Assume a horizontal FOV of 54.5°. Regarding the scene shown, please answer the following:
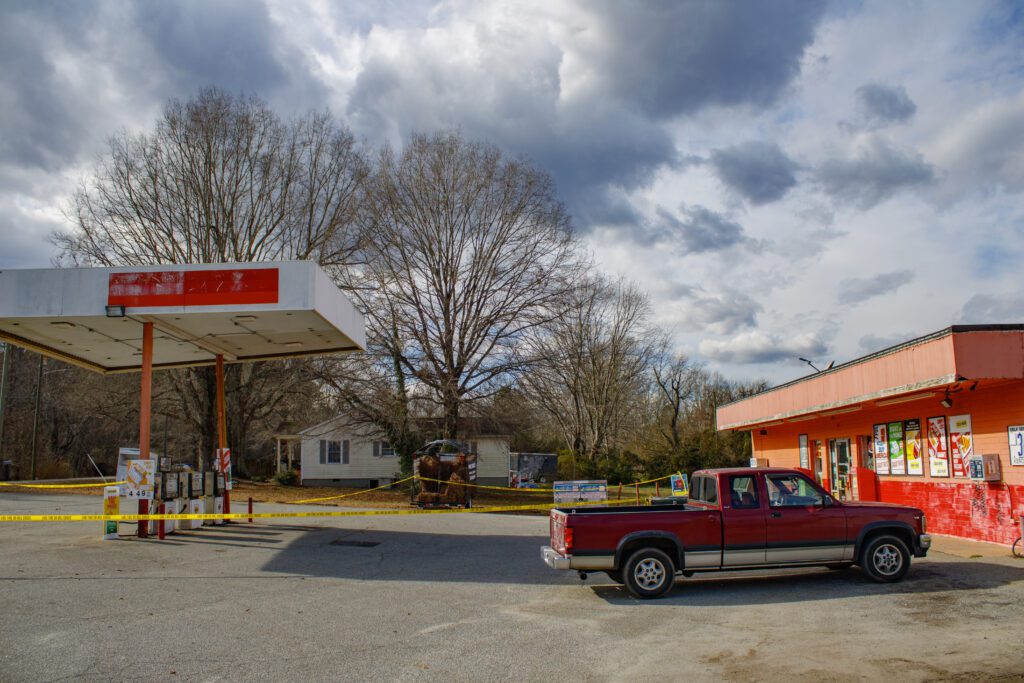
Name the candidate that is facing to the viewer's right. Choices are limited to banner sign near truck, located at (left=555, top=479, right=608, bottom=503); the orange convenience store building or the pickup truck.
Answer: the pickup truck

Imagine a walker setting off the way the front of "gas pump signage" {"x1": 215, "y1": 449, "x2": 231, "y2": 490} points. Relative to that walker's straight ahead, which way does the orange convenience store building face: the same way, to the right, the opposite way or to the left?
to the right

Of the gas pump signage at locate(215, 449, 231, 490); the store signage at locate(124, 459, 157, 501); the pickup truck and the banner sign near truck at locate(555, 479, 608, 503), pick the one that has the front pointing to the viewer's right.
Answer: the pickup truck

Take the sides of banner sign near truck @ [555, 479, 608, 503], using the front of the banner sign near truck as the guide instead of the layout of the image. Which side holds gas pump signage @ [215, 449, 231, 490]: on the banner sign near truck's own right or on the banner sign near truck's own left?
on the banner sign near truck's own right

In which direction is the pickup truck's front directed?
to the viewer's right

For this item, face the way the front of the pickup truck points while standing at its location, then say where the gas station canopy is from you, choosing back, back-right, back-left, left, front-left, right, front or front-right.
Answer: back

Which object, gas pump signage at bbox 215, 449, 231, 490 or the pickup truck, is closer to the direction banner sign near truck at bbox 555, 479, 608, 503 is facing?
the pickup truck

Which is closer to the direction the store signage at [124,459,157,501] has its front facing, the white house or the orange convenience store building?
the orange convenience store building

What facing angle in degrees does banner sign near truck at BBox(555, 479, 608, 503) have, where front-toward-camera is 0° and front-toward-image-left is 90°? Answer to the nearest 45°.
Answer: approximately 0°
